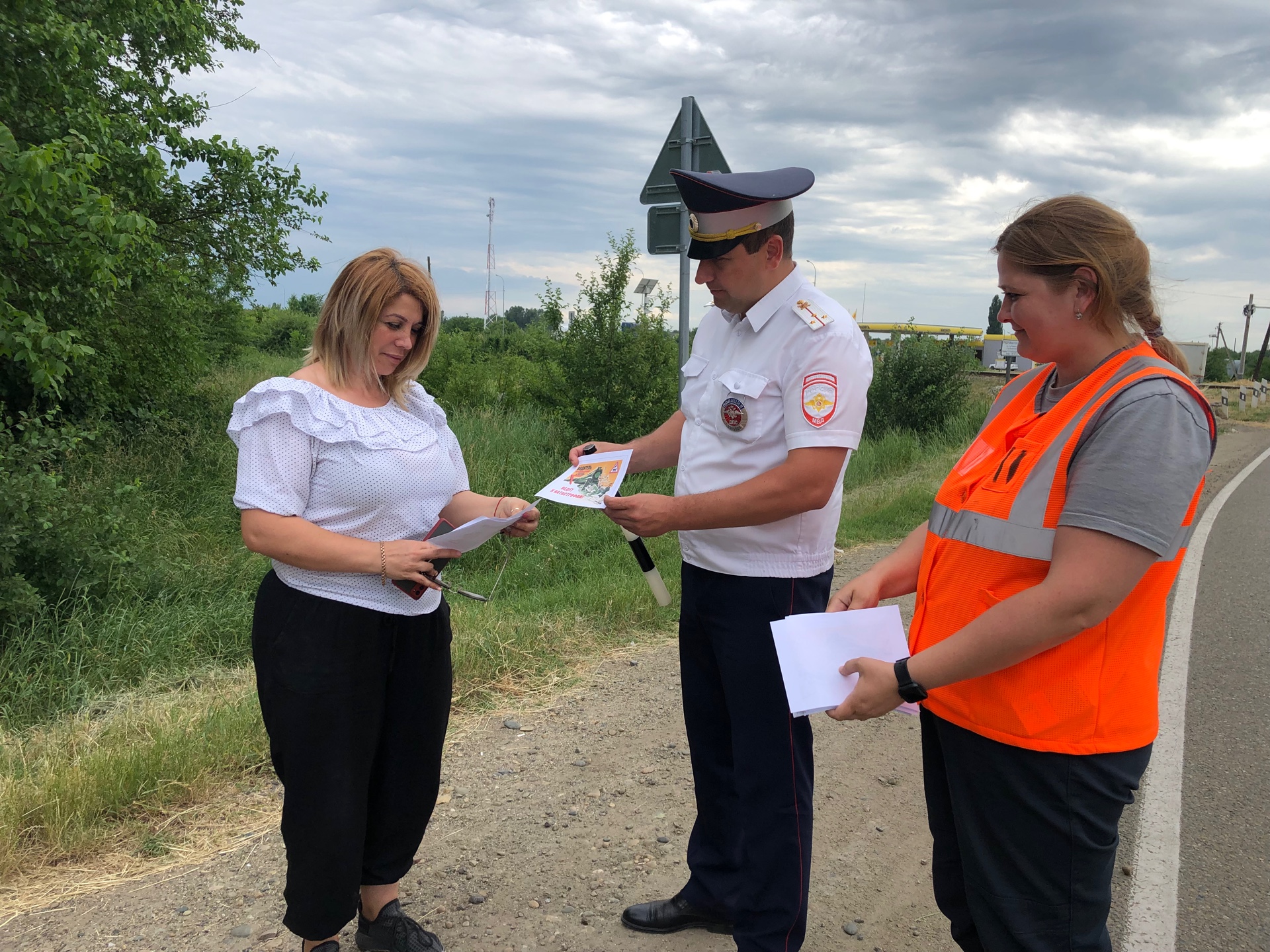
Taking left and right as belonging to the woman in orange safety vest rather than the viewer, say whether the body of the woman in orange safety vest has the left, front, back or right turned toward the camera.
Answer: left

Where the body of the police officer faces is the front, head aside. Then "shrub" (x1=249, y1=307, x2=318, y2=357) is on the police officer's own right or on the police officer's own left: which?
on the police officer's own right

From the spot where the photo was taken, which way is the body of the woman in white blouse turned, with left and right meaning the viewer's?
facing the viewer and to the right of the viewer

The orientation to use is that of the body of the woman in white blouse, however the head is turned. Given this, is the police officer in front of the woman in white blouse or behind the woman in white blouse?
in front

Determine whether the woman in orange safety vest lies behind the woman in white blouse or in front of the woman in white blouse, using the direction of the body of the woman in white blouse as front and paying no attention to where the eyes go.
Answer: in front

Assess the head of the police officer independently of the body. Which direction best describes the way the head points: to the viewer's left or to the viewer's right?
to the viewer's left

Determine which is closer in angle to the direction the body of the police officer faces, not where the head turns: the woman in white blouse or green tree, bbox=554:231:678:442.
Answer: the woman in white blouse

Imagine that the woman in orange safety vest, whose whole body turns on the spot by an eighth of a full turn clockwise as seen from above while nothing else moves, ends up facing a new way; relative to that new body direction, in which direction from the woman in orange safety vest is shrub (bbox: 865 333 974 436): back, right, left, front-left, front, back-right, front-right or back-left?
front-right

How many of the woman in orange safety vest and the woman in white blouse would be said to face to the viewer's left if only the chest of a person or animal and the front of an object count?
1

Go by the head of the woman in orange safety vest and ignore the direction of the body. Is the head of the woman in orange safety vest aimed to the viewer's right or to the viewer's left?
to the viewer's left

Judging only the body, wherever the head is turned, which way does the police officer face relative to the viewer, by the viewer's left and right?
facing the viewer and to the left of the viewer

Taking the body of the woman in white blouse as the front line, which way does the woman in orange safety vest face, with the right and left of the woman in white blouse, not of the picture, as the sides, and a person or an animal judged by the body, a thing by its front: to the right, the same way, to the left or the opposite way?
the opposite way
